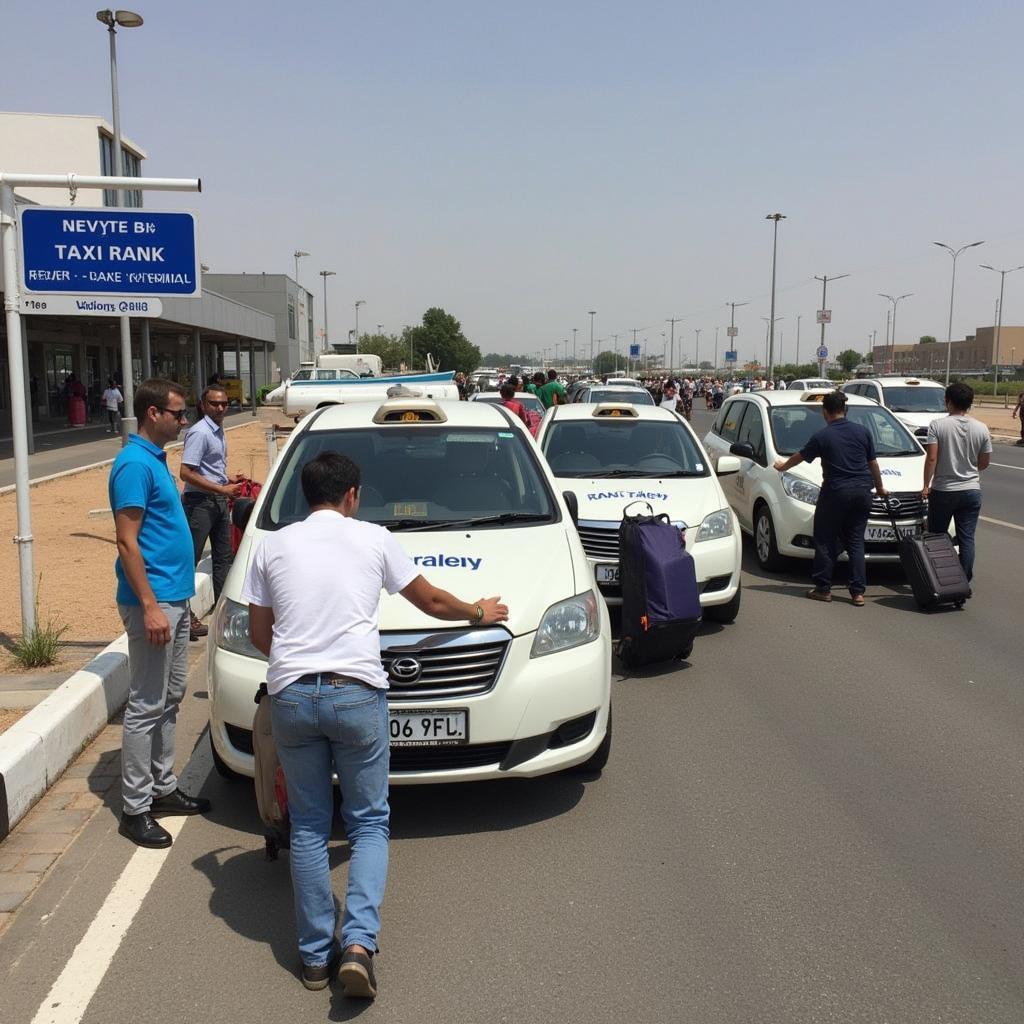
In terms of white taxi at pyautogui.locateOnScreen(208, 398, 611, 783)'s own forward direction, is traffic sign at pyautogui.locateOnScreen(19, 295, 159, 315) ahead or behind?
behind

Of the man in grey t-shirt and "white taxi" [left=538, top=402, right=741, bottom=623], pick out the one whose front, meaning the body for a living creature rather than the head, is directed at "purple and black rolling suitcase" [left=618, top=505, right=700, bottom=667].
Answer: the white taxi

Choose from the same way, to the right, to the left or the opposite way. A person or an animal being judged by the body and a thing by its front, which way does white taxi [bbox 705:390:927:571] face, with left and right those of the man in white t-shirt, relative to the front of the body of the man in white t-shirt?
the opposite way

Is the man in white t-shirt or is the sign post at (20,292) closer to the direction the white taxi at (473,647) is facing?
the man in white t-shirt

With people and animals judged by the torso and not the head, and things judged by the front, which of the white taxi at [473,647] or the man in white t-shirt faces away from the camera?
the man in white t-shirt

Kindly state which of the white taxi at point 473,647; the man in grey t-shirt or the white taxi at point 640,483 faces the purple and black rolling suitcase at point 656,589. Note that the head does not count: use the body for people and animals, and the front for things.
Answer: the white taxi at point 640,483

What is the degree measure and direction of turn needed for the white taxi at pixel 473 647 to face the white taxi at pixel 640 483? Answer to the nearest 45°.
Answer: approximately 180°

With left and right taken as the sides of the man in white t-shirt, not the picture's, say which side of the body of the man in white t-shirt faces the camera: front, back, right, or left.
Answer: back

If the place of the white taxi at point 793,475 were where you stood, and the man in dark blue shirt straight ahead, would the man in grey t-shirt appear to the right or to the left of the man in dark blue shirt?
left

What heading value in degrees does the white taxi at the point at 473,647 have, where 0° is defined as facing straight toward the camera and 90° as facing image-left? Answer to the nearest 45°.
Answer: approximately 0°

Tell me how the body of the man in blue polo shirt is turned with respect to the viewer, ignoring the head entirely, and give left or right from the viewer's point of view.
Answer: facing to the right of the viewer

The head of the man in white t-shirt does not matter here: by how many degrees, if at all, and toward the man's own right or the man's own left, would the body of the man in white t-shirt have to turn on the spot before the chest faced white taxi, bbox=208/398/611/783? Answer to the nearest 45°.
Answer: approximately 45° to the man's own right
